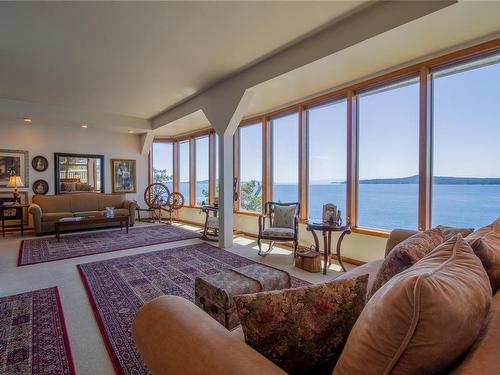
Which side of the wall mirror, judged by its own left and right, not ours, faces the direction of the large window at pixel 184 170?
left

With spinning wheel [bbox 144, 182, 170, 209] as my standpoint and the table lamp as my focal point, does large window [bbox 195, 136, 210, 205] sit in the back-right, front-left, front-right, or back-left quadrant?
back-left

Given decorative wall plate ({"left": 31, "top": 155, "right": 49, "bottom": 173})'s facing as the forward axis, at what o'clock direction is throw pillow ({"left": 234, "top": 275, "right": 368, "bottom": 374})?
The throw pillow is roughly at 12 o'clock from the decorative wall plate.

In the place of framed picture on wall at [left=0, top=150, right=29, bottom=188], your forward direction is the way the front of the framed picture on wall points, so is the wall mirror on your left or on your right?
on your left

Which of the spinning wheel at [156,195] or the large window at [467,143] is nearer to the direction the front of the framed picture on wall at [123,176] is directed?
the large window

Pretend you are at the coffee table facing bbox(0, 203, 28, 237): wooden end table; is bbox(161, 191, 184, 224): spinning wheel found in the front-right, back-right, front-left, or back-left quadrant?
back-right

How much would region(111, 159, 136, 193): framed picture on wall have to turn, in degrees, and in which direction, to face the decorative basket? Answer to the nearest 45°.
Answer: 0° — it already faces it
